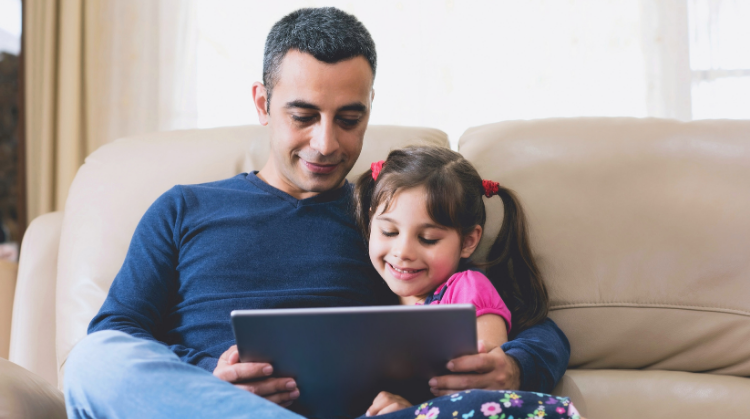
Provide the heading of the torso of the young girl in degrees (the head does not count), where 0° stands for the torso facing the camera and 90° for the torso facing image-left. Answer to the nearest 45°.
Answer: approximately 45°

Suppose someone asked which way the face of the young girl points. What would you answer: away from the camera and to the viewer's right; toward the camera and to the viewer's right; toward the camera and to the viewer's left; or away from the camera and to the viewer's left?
toward the camera and to the viewer's left

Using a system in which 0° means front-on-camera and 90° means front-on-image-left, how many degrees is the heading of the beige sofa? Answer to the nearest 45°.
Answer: approximately 0°

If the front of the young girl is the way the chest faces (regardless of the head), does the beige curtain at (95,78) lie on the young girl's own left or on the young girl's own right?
on the young girl's own right
